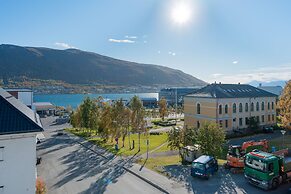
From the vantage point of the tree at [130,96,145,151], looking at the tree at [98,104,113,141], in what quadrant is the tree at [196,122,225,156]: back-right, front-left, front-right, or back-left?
back-right

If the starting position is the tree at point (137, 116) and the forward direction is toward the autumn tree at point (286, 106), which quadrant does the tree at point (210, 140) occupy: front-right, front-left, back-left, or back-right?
front-right

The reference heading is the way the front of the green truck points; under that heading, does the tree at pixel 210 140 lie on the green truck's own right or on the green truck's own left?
on the green truck's own right

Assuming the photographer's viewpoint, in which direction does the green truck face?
facing the viewer and to the left of the viewer

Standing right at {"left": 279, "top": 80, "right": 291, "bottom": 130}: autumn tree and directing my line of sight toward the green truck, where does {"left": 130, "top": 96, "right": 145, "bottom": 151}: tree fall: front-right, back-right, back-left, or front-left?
front-right

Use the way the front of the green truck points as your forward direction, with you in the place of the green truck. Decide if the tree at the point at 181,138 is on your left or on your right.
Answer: on your right

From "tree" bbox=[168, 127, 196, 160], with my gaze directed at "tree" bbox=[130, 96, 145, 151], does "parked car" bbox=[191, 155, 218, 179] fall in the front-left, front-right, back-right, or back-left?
back-left
